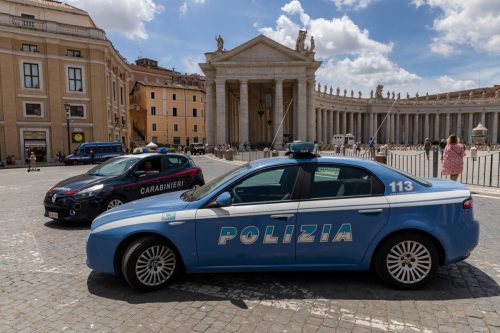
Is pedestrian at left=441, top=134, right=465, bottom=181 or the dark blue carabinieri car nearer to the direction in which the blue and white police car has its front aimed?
the dark blue carabinieri car

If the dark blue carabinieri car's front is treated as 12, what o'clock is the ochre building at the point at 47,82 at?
The ochre building is roughly at 4 o'clock from the dark blue carabinieri car.

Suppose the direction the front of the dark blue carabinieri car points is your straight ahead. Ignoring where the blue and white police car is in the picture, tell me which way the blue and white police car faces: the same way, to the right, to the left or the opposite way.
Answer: to the right

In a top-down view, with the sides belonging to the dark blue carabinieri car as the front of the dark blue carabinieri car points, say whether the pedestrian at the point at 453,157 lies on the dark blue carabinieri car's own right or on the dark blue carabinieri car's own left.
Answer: on the dark blue carabinieri car's own left

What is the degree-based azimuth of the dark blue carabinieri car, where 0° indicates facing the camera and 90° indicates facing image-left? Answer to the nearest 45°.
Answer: approximately 45°

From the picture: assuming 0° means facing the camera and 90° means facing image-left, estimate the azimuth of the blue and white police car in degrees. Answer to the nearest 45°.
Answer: approximately 90°

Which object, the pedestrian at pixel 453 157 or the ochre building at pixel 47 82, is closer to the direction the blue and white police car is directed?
the ochre building

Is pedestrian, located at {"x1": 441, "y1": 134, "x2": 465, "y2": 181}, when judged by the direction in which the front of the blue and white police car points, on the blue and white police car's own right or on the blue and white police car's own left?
on the blue and white police car's own right

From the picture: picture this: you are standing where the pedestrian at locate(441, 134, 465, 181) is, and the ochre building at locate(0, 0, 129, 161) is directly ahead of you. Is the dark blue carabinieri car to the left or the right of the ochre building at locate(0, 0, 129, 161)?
left
